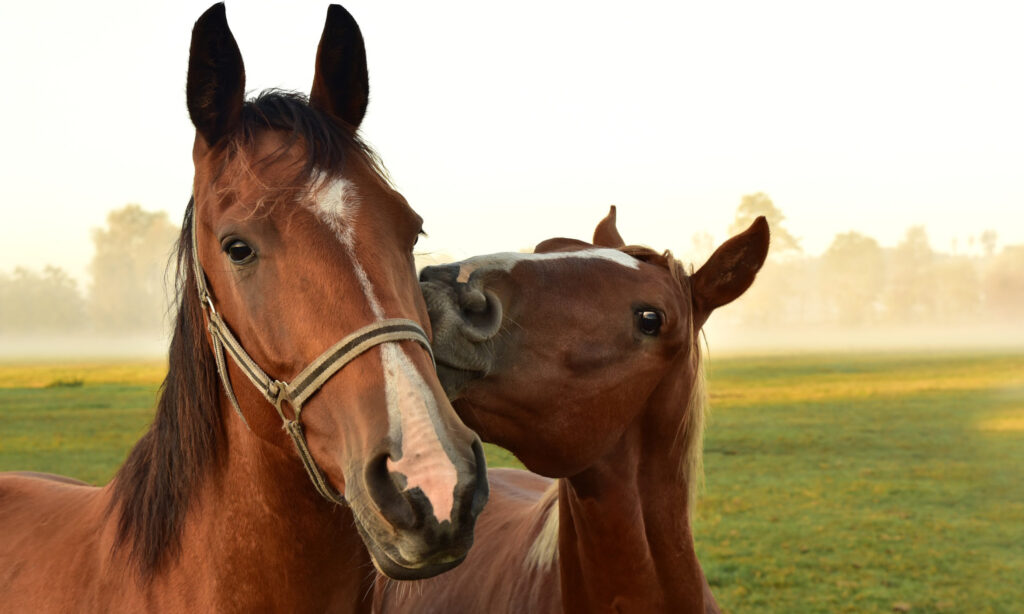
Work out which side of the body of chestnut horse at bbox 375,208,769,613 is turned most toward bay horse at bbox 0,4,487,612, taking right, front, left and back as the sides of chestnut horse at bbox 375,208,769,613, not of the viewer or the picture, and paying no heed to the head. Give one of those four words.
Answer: right

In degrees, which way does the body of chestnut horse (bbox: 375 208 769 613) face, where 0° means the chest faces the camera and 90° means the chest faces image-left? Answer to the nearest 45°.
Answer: approximately 315°

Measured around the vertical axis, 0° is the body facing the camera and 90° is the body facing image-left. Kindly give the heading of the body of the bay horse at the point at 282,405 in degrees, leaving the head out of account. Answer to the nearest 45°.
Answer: approximately 315°

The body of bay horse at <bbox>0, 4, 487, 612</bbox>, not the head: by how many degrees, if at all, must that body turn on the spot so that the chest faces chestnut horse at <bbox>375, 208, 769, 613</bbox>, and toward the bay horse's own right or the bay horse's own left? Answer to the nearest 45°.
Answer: approximately 90° to the bay horse's own left
